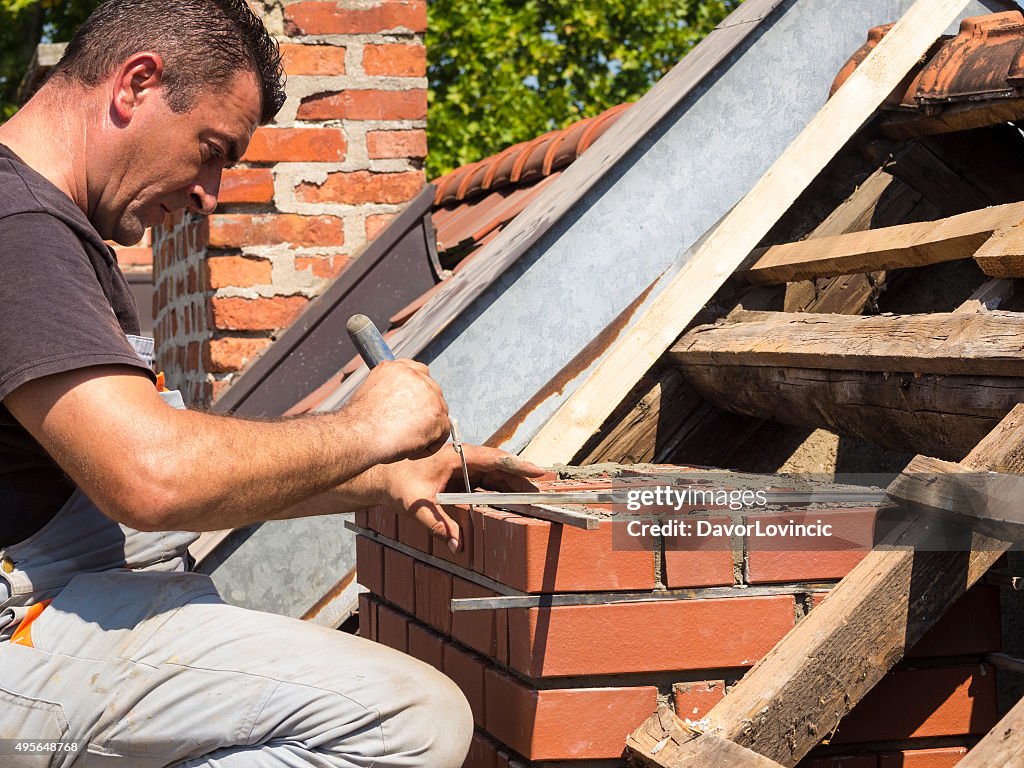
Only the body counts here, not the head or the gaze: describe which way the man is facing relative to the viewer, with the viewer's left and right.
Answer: facing to the right of the viewer

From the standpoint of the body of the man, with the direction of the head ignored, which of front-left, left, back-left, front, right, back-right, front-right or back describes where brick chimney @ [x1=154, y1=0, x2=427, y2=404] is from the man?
left

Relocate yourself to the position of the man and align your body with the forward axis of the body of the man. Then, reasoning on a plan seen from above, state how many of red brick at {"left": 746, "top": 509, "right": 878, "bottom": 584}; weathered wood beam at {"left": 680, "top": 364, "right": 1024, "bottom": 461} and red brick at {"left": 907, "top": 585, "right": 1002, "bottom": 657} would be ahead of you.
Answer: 3

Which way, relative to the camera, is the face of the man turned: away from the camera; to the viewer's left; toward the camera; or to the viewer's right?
to the viewer's right

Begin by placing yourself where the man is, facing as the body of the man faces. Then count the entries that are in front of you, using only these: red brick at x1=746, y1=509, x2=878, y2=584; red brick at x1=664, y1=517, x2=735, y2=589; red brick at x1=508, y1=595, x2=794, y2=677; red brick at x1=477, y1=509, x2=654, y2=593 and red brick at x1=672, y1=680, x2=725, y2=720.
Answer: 5

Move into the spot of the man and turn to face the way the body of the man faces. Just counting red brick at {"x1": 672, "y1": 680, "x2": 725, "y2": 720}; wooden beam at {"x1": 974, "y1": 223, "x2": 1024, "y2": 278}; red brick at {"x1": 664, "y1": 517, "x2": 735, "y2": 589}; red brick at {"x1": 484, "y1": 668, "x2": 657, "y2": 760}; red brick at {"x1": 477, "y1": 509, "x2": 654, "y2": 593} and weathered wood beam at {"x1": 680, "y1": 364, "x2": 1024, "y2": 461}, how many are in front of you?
6

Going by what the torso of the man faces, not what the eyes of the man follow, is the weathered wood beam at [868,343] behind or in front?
in front

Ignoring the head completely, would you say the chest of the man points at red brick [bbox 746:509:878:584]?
yes

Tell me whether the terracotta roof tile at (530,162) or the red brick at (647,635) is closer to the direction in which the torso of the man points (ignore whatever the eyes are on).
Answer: the red brick

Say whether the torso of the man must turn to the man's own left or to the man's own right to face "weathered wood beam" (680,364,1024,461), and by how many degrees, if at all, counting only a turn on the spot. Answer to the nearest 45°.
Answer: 0° — they already face it

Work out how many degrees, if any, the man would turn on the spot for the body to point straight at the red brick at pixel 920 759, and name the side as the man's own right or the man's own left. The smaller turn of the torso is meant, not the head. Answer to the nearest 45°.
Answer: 0° — they already face it
